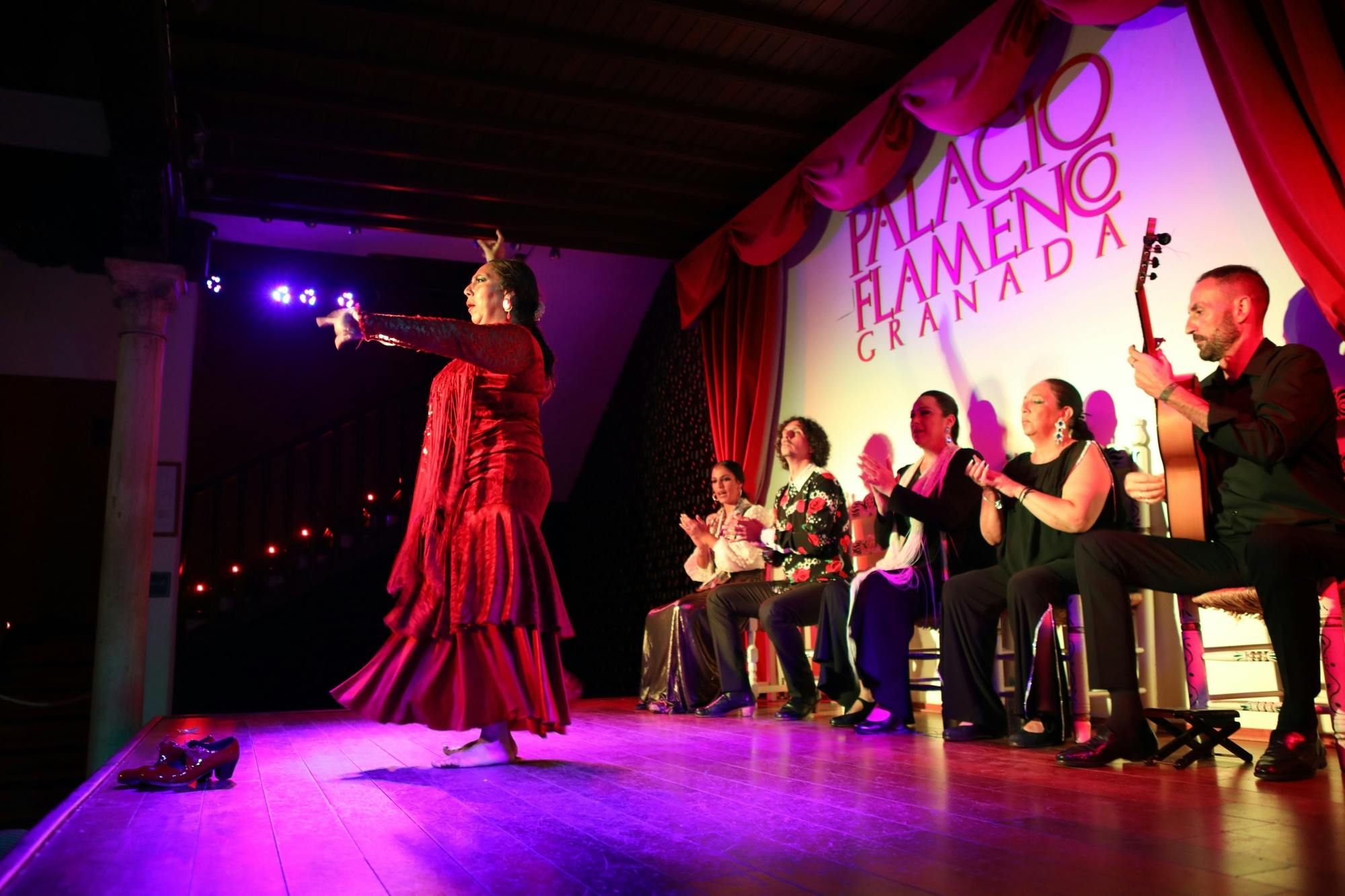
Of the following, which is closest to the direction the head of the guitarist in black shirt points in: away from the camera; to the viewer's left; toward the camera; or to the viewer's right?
to the viewer's left

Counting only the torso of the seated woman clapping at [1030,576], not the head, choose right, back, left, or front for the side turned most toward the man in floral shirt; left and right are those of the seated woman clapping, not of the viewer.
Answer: right

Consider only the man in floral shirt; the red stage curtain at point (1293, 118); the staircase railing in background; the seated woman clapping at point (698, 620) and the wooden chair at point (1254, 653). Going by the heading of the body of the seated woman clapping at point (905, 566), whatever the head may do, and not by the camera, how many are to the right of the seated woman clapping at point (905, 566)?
3

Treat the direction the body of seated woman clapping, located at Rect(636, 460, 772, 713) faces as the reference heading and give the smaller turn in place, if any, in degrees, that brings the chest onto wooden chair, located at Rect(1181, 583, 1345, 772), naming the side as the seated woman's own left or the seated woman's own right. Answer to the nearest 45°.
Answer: approximately 90° to the seated woman's own left

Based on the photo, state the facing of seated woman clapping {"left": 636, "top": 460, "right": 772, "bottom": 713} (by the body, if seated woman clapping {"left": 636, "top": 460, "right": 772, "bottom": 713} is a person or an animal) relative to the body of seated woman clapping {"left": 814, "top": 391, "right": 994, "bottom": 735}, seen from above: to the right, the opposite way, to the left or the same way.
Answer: the same way

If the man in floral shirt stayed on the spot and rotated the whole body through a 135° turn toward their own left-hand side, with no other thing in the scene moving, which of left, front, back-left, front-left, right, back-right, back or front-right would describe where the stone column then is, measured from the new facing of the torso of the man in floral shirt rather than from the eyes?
back

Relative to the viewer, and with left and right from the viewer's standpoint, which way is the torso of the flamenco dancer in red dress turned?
facing to the left of the viewer

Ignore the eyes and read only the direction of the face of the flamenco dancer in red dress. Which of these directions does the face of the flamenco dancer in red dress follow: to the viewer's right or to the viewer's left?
to the viewer's left

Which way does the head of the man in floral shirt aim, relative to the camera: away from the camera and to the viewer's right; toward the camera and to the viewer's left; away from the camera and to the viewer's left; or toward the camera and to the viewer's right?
toward the camera and to the viewer's left

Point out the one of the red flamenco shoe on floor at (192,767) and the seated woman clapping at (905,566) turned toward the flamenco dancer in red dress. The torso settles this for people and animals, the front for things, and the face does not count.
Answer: the seated woman clapping

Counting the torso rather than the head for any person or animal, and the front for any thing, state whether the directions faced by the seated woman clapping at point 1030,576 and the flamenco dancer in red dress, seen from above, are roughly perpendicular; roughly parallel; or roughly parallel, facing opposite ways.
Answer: roughly parallel

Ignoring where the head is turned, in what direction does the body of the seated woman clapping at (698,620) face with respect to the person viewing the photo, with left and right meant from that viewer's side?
facing the viewer and to the left of the viewer

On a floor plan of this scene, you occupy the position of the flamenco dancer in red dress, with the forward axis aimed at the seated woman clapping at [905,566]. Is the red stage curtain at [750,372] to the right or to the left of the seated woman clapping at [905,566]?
left

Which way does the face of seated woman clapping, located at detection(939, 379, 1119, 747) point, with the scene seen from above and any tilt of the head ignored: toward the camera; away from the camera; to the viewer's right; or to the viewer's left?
to the viewer's left
